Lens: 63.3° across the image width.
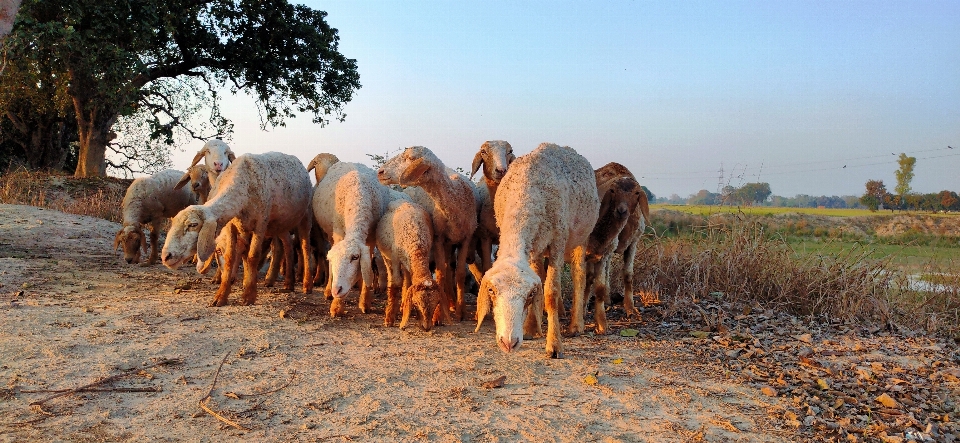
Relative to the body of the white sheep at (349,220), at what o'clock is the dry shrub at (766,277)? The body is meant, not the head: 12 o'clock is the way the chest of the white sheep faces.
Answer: The dry shrub is roughly at 9 o'clock from the white sheep.

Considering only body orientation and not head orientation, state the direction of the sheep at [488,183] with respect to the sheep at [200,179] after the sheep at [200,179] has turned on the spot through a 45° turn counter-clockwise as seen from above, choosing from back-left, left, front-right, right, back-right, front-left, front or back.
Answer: front-left

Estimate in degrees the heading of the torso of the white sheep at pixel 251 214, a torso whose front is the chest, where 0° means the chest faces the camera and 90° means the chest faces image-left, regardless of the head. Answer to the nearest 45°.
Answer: approximately 45°

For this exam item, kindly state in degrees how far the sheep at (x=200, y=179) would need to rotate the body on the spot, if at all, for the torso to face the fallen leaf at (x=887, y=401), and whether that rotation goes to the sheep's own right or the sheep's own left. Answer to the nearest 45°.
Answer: approximately 90° to the sheep's own left

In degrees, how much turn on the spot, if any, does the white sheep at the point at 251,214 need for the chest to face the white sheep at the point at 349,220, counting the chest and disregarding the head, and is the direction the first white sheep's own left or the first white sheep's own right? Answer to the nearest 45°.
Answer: approximately 90° to the first white sheep's own left

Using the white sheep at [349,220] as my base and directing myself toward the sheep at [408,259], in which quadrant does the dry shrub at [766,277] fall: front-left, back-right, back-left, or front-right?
front-left

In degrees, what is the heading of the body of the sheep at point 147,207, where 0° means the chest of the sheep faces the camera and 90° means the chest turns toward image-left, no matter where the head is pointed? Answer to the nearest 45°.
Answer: approximately 45°

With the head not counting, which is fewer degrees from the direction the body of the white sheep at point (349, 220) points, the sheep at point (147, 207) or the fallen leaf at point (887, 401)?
the fallen leaf

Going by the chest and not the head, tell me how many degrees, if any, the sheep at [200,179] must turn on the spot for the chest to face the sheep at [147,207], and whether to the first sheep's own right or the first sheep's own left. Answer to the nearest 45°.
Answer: approximately 90° to the first sheep's own right

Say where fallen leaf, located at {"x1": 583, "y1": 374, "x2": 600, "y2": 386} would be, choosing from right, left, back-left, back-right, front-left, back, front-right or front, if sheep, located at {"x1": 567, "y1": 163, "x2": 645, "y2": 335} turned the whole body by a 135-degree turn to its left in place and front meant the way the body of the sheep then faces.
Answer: back-right

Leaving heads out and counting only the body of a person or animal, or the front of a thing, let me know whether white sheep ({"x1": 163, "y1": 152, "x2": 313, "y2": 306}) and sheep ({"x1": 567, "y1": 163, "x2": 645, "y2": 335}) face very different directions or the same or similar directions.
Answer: same or similar directions

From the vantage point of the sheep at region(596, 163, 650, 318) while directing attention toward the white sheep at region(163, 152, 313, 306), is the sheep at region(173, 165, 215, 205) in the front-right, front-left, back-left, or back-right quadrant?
front-right

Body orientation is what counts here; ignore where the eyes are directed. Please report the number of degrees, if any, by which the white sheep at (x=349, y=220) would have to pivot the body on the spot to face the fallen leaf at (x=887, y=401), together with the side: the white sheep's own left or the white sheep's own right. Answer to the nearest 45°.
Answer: approximately 45° to the white sheep's own left

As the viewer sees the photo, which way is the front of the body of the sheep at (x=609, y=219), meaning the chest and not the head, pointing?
toward the camera

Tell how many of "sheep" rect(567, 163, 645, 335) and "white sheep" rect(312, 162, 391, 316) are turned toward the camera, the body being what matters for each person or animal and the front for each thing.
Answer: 2

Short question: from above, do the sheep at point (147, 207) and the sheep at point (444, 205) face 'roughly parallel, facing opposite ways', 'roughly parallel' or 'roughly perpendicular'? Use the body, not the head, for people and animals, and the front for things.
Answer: roughly parallel

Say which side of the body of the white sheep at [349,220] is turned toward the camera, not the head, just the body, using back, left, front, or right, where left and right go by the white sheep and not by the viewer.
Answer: front

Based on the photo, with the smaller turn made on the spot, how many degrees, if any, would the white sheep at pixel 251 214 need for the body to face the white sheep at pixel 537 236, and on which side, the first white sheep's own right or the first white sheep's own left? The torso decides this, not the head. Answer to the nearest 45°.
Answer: approximately 90° to the first white sheep's own left
